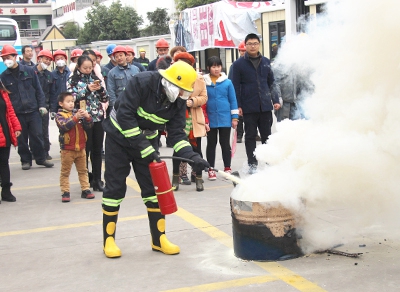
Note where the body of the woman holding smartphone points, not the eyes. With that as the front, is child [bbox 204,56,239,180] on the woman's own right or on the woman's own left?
on the woman's own left

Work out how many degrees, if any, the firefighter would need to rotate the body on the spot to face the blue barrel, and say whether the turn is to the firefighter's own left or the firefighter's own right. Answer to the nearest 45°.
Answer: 0° — they already face it

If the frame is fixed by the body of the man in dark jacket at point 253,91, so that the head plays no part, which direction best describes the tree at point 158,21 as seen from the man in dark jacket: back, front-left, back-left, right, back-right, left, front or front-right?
back

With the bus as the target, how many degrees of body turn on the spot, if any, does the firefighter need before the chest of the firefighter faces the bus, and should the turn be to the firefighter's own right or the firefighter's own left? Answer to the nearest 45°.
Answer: approximately 135° to the firefighter's own left

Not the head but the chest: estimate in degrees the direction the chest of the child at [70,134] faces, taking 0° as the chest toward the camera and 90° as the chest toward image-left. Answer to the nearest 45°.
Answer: approximately 315°

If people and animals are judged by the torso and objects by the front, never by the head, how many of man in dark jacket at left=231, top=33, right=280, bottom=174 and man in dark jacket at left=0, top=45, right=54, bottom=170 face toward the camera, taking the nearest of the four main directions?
2

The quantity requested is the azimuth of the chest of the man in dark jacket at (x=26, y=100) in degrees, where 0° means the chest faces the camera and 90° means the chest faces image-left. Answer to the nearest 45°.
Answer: approximately 0°

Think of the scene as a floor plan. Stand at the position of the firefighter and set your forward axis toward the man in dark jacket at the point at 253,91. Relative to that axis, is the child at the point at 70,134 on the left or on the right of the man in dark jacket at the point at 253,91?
left

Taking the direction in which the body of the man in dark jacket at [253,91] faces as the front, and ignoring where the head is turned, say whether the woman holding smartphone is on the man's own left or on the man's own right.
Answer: on the man's own right

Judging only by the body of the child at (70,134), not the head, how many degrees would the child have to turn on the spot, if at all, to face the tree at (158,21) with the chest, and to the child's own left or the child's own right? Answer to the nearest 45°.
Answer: approximately 135° to the child's own left

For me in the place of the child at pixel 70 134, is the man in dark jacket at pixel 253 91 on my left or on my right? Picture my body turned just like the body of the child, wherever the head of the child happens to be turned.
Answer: on my left

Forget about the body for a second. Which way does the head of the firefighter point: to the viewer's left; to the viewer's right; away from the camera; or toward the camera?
to the viewer's right
